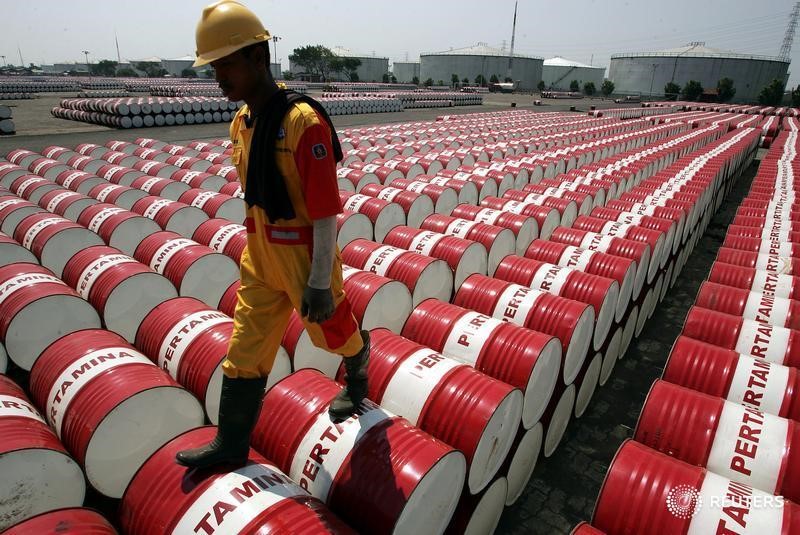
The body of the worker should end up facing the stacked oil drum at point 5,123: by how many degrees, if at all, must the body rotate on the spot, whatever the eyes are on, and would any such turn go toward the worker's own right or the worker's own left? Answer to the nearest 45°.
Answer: approximately 90° to the worker's own right

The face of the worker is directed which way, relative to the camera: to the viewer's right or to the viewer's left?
to the viewer's left

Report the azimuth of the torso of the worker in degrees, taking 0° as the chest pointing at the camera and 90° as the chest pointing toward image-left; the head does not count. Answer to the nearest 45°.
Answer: approximately 45°
